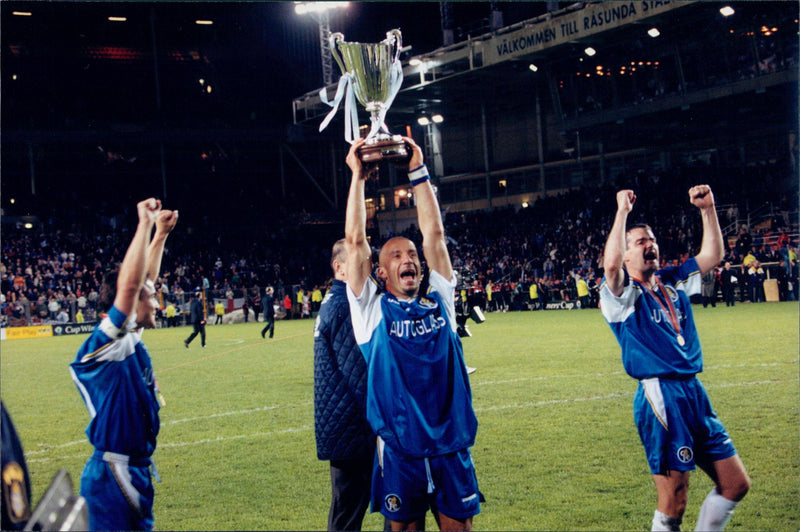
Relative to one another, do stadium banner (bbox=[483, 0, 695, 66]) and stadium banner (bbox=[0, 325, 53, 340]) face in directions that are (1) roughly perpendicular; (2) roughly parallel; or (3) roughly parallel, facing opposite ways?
roughly perpendicular

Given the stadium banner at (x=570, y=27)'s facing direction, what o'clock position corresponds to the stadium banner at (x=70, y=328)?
the stadium banner at (x=70, y=328) is roughly at 1 o'clock from the stadium banner at (x=570, y=27).

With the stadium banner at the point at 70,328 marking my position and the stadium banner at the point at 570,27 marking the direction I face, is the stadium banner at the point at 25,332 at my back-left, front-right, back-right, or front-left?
back-right

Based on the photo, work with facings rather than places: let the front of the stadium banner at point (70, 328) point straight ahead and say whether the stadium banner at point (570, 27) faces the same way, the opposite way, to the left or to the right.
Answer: to the right

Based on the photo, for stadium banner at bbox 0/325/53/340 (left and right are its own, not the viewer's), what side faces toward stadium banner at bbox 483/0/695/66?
left

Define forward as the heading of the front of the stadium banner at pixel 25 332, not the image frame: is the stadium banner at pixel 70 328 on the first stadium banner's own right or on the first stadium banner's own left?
on the first stadium banner's own left

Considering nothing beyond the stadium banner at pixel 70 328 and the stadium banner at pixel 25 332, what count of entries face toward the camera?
2

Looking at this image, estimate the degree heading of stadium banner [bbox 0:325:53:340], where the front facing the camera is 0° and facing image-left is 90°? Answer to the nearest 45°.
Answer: approximately 0°
